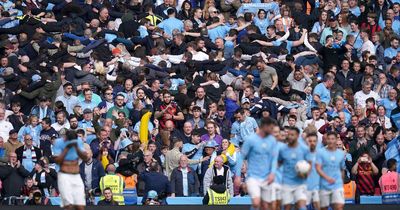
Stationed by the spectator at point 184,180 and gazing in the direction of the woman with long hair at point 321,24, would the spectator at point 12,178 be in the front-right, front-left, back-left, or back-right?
back-left

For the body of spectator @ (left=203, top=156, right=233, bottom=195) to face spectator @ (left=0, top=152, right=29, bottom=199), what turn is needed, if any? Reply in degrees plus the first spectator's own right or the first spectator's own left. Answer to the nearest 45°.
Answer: approximately 90° to the first spectator's own right

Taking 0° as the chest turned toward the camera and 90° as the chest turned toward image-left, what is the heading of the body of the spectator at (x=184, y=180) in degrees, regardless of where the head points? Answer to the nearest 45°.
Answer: approximately 0°

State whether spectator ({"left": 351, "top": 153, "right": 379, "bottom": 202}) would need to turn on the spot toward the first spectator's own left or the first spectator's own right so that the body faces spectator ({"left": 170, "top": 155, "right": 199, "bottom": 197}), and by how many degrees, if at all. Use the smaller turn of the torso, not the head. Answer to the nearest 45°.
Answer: approximately 90° to the first spectator's own right

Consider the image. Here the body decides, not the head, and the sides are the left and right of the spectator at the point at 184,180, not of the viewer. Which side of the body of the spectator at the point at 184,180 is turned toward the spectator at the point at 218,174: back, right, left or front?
left

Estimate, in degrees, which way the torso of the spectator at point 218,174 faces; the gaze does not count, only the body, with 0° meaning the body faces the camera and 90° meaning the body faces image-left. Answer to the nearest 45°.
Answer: approximately 0°

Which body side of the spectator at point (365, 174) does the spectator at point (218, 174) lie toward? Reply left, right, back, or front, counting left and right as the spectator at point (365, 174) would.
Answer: right

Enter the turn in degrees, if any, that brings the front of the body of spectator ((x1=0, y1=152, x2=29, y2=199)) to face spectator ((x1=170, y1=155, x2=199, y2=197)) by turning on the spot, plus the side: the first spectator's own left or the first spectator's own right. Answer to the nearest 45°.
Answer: approximately 90° to the first spectator's own left
